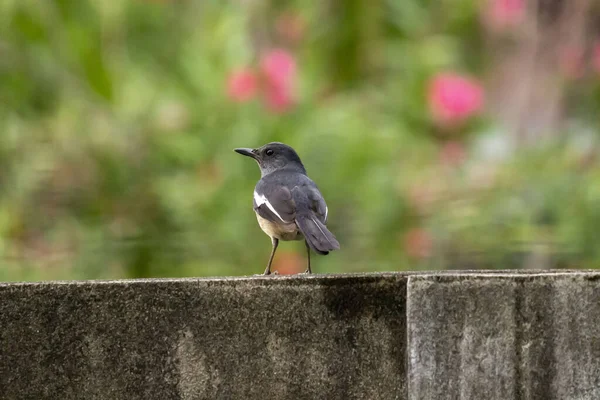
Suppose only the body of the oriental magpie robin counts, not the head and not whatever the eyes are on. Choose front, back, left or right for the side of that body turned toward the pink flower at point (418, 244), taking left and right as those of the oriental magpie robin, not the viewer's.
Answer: right

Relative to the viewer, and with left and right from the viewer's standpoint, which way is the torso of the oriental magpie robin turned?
facing away from the viewer and to the left of the viewer

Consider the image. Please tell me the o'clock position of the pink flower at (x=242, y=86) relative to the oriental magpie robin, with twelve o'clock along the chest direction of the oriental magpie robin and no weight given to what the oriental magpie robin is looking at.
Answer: The pink flower is roughly at 1 o'clock from the oriental magpie robin.

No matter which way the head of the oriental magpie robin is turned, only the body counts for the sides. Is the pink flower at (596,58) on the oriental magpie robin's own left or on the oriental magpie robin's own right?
on the oriental magpie robin's own right

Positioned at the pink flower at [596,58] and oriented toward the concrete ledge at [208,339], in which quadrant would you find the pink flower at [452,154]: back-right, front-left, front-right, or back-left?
front-right

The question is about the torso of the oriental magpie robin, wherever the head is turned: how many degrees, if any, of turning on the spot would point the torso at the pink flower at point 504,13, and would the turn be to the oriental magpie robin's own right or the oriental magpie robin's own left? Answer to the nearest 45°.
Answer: approximately 90° to the oriental magpie robin's own right

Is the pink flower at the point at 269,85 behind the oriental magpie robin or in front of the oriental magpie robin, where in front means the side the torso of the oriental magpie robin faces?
in front
